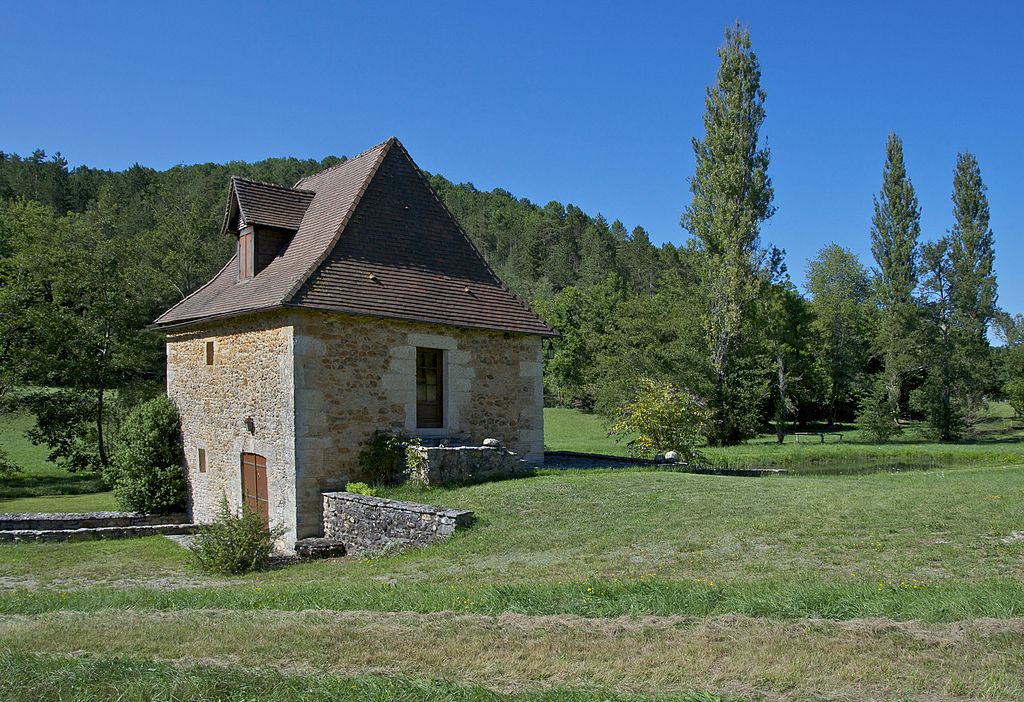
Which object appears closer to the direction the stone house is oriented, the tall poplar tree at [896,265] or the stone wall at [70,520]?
the stone wall

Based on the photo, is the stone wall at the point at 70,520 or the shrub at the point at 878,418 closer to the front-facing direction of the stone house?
the stone wall

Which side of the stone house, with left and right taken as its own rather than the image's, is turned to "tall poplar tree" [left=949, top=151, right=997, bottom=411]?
back

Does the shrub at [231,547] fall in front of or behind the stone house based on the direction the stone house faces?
in front

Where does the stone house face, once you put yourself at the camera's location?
facing the viewer and to the left of the viewer

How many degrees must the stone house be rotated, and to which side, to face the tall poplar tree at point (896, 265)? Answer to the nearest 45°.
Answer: approximately 180°

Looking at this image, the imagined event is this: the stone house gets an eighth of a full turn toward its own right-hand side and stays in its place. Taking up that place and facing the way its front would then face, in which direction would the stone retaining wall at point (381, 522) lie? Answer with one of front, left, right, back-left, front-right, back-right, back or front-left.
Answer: left

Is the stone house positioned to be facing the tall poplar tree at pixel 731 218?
no
